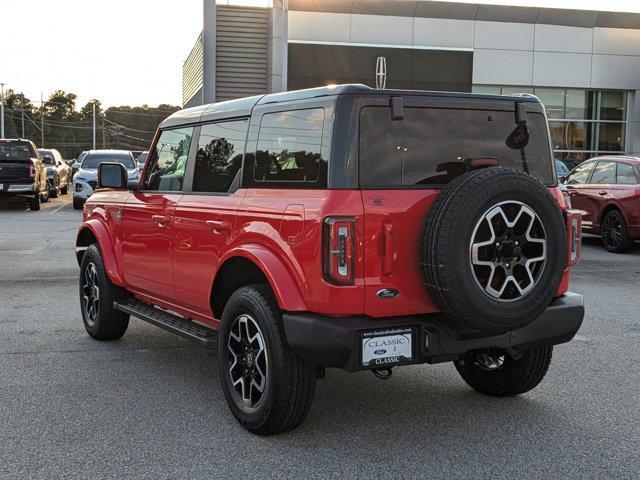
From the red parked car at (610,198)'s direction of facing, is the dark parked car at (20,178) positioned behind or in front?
in front

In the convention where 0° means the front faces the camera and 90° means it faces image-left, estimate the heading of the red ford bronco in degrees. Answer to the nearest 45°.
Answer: approximately 135°

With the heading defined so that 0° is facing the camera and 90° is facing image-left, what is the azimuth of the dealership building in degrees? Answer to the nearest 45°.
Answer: approximately 0°

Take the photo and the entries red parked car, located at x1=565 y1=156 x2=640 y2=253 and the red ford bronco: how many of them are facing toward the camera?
0

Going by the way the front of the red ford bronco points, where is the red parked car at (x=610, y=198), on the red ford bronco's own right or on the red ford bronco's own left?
on the red ford bronco's own right

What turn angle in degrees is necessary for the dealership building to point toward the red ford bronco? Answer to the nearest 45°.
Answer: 0° — it already faces it

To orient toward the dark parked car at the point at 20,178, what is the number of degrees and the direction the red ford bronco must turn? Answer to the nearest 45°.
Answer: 0° — it already faces it
